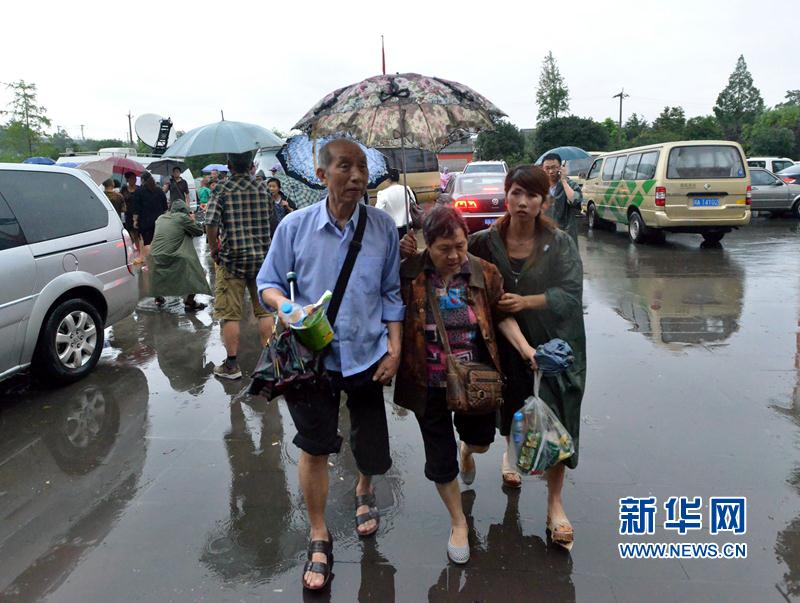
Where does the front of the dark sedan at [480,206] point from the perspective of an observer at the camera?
facing away from the viewer

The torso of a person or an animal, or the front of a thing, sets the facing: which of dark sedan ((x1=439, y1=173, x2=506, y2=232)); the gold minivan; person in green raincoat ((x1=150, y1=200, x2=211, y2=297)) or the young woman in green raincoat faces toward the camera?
the young woman in green raincoat

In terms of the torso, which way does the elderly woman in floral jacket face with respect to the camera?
toward the camera

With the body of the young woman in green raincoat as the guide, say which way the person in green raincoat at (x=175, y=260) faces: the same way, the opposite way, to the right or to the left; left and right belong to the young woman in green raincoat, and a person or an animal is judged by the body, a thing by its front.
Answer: the opposite way

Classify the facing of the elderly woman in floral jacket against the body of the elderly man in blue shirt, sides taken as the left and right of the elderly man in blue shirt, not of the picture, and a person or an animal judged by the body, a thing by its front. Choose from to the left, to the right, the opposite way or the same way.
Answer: the same way

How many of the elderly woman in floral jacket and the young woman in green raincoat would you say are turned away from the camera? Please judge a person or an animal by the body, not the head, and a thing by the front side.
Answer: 0

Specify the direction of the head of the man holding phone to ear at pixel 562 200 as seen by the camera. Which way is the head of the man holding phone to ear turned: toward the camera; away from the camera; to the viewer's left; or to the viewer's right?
toward the camera

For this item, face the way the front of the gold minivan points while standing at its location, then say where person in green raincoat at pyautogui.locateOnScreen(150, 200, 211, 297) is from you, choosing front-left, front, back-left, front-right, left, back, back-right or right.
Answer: left

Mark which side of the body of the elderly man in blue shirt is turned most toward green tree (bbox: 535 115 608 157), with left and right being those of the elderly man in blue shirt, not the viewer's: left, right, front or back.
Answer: back

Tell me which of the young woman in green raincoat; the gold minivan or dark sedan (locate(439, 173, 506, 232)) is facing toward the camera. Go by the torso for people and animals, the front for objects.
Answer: the young woman in green raincoat

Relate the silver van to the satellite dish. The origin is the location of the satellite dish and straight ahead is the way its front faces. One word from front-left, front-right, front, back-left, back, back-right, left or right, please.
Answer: front-right

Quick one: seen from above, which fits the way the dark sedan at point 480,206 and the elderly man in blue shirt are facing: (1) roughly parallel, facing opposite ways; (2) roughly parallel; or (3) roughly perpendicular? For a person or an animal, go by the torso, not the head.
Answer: roughly parallel, facing opposite ways

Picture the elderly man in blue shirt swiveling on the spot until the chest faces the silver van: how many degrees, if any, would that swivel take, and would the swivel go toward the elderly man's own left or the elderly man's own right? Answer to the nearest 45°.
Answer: approximately 135° to the elderly man's own right

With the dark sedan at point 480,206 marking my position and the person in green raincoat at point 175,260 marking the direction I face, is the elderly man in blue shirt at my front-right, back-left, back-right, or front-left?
front-left

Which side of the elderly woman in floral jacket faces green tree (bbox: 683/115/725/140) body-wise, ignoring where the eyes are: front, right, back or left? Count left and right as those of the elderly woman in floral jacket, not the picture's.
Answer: back

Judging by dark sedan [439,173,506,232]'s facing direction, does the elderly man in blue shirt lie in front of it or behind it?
behind

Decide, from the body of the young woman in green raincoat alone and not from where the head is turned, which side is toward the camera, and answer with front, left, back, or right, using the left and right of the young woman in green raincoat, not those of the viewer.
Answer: front

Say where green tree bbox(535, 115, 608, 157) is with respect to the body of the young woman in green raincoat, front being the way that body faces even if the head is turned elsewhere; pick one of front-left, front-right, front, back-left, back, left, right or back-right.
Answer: back

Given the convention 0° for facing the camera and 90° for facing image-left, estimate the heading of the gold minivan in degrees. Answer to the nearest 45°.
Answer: approximately 135°

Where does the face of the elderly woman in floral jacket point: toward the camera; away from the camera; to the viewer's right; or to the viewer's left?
toward the camera

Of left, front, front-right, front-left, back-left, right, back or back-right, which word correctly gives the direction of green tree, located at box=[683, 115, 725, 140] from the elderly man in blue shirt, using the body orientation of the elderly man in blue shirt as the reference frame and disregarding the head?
back-left
